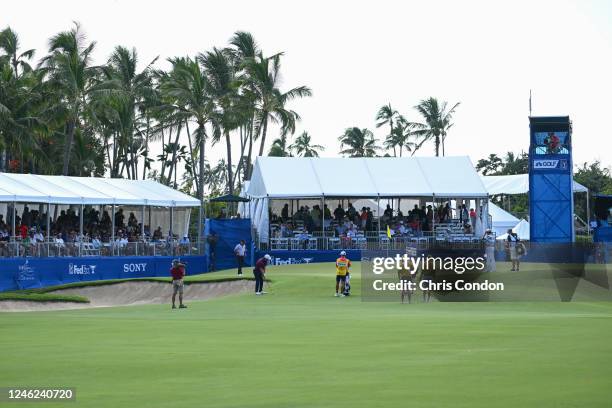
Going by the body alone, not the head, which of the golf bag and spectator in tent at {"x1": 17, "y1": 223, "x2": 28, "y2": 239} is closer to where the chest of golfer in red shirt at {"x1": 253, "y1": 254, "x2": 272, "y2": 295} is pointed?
the golf bag

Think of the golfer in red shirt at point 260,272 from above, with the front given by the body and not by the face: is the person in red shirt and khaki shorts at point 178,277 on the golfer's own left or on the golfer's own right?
on the golfer's own right

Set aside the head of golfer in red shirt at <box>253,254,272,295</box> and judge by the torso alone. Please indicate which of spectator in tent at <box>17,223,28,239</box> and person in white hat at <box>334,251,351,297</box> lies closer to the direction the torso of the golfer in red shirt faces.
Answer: the person in white hat

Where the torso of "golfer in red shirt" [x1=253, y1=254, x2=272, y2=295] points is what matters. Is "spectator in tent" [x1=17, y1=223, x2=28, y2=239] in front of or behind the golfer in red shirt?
behind
